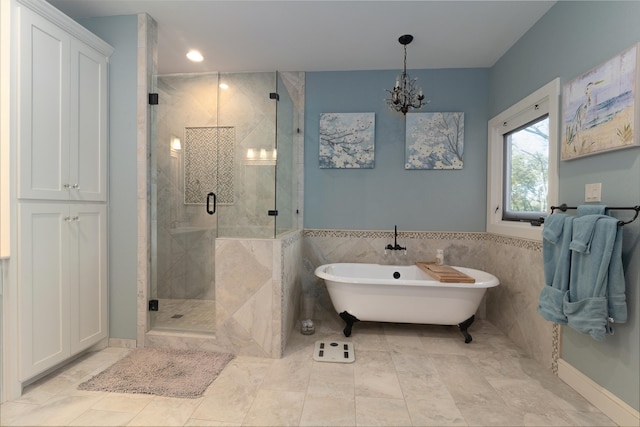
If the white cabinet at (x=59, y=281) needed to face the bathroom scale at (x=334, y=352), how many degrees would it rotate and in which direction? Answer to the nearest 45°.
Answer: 0° — it already faces it

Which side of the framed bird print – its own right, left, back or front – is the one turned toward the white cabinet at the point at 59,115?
front

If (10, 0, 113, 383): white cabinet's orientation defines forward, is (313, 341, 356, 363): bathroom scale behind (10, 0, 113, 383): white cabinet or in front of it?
in front

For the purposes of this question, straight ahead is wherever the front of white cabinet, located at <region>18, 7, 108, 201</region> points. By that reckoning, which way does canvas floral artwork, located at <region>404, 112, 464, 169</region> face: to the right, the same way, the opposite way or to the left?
to the right

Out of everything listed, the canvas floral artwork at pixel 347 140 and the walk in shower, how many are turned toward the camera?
2

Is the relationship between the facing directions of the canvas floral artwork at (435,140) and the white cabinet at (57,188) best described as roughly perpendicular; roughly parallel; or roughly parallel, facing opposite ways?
roughly perpendicular

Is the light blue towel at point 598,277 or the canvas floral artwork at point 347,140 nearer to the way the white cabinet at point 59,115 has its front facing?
the light blue towel

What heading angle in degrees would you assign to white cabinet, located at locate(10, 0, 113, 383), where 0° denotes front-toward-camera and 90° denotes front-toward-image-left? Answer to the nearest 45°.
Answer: approximately 315°

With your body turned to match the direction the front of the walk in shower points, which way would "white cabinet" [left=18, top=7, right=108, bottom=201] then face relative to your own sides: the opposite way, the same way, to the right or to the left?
to the left

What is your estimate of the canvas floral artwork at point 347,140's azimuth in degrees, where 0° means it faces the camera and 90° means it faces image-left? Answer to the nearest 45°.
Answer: approximately 0°
